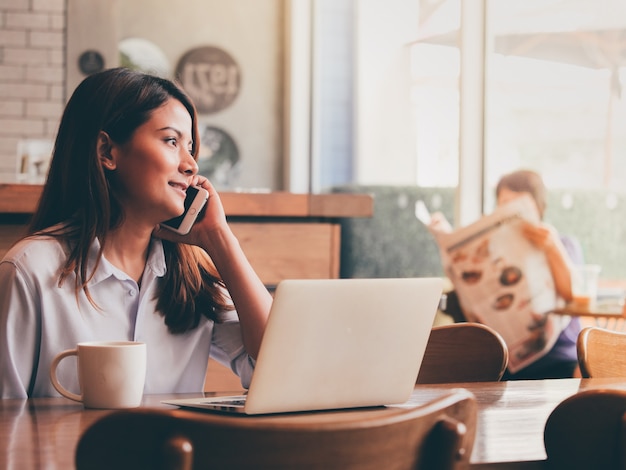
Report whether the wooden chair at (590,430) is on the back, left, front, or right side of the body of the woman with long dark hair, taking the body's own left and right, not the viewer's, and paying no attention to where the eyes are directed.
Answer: front

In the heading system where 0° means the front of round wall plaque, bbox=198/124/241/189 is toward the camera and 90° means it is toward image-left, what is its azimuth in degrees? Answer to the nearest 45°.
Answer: approximately 0°

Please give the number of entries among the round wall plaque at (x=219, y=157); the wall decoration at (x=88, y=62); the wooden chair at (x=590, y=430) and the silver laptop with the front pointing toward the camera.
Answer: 2

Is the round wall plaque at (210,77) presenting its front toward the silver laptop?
yes

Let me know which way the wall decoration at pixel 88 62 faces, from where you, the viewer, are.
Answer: facing the viewer

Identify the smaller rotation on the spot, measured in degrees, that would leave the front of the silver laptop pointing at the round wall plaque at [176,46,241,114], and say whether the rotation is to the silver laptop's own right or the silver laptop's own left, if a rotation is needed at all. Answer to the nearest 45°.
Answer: approximately 45° to the silver laptop's own right

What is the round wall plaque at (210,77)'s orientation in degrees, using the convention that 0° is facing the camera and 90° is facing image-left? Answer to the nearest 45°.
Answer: approximately 0°

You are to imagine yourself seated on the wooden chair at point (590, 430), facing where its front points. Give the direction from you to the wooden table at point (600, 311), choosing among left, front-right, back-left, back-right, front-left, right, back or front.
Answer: front

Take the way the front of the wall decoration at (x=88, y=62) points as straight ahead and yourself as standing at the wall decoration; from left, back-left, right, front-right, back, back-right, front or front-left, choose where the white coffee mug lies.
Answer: front

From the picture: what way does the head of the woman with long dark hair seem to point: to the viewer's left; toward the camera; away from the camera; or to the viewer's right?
to the viewer's right

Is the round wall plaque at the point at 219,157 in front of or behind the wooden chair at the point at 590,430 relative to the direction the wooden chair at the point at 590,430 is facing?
in front

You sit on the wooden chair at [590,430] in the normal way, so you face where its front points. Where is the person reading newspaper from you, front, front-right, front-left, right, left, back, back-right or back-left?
front

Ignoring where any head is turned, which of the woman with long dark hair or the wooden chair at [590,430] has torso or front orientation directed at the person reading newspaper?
the wooden chair

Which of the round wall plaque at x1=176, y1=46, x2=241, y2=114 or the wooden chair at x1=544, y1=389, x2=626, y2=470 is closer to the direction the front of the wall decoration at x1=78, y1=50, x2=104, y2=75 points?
the wooden chair

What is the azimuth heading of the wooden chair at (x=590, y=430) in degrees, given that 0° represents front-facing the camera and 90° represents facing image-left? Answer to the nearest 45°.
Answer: approximately 180°

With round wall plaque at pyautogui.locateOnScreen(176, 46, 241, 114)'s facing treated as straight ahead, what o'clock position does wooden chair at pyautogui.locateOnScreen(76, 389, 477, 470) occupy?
The wooden chair is roughly at 12 o'clock from the round wall plaque.

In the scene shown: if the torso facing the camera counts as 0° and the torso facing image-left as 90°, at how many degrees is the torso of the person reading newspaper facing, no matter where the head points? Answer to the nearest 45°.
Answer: approximately 45°

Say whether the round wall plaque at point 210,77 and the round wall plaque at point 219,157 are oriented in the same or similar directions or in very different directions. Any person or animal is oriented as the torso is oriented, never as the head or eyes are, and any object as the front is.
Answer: same or similar directions
